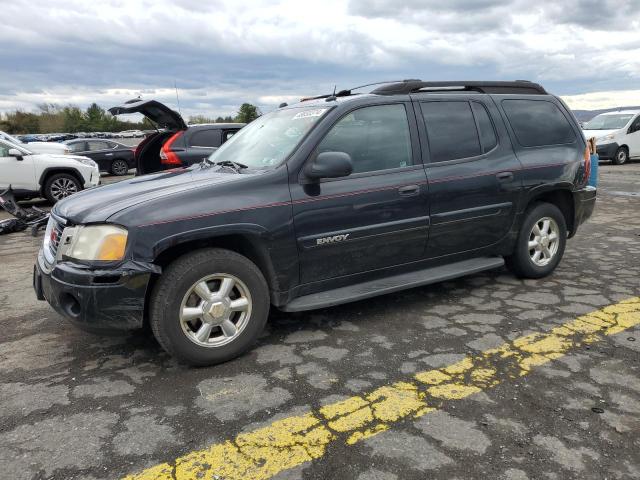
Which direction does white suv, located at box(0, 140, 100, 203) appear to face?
to the viewer's right

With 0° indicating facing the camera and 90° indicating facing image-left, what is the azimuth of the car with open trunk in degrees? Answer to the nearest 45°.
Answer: approximately 225°

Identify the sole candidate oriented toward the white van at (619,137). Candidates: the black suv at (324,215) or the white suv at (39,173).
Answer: the white suv at (39,173)

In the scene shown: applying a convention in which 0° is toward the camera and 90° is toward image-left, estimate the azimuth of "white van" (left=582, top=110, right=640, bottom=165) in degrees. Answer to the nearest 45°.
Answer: approximately 45°

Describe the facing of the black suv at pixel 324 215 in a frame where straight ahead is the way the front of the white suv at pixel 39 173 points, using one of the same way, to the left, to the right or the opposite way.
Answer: the opposite way

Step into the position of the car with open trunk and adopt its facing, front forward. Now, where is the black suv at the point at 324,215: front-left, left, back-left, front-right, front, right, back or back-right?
back-right

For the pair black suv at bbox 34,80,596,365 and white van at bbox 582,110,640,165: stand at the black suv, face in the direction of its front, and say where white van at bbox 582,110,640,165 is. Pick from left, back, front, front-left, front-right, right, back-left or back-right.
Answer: back

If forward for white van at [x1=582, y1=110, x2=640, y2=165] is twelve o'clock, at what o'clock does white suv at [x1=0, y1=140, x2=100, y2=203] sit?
white suv at [x1=0, y1=140, x2=100, y2=203] is roughly at 12 o'clock from white van at [x1=582, y1=110, x2=640, y2=165].
